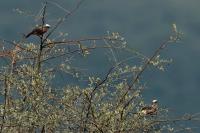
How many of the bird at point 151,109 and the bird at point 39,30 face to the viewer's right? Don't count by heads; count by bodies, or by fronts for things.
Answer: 2

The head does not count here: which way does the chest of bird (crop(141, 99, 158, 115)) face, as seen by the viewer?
to the viewer's right

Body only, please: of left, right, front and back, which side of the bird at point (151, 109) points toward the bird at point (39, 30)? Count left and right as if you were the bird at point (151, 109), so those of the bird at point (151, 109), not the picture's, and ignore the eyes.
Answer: back

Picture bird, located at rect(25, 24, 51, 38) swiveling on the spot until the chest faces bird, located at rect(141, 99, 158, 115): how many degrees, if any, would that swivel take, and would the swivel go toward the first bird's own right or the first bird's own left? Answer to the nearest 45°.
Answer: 0° — it already faces it

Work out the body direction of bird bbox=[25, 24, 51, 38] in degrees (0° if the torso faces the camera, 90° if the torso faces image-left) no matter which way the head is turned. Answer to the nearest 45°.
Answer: approximately 270°

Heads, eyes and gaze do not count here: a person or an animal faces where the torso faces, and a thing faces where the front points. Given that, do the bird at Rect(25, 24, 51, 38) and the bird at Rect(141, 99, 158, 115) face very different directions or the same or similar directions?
same or similar directions
